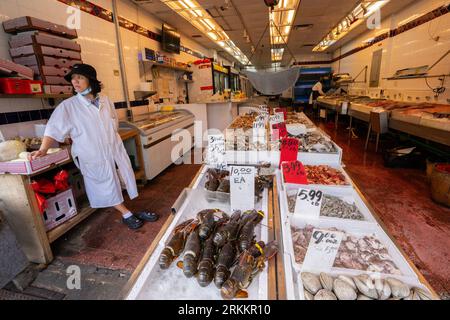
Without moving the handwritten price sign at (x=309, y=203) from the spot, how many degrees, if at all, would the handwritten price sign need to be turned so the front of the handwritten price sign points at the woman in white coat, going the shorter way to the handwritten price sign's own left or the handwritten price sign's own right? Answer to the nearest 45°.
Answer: approximately 90° to the handwritten price sign's own right

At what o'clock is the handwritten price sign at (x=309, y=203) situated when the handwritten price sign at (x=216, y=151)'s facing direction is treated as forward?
the handwritten price sign at (x=309, y=203) is roughly at 11 o'clock from the handwritten price sign at (x=216, y=151).

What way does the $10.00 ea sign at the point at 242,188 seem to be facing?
toward the camera

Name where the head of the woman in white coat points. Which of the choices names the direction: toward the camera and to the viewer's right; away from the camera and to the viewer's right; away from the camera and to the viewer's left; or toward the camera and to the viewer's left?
toward the camera and to the viewer's left

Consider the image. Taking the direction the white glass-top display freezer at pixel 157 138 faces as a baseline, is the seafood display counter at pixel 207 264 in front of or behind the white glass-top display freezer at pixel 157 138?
in front

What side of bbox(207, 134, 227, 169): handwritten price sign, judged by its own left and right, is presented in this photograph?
front

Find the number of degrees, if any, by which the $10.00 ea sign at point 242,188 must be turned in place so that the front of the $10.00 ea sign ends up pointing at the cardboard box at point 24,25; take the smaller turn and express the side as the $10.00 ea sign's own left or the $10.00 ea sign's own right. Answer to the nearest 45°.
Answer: approximately 135° to the $10.00 ea sign's own right

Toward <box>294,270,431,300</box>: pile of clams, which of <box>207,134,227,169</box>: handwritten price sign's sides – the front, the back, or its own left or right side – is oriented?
front

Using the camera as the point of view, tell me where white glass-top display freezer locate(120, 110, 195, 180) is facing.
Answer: facing the viewer and to the right of the viewer

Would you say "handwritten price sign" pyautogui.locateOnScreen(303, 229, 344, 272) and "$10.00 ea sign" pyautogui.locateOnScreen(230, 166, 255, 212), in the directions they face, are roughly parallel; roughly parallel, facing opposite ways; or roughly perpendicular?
roughly parallel

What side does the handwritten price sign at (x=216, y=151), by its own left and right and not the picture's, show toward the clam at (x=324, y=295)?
front

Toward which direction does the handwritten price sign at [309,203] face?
toward the camera

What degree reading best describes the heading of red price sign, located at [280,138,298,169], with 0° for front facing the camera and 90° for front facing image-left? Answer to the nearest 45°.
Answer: approximately 0°

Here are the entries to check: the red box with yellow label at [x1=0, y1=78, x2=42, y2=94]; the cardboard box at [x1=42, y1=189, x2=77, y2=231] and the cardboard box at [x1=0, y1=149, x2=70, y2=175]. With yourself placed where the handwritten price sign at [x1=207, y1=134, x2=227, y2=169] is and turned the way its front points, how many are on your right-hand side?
3

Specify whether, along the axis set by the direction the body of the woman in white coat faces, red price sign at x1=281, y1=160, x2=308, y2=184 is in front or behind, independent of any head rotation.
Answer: in front
